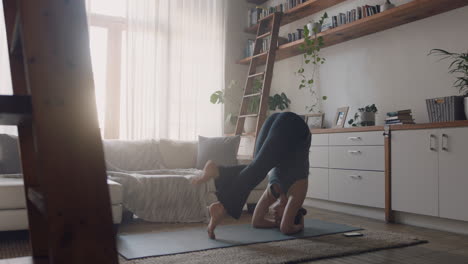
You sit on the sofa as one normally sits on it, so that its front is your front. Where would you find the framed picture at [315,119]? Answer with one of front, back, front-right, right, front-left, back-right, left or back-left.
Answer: left

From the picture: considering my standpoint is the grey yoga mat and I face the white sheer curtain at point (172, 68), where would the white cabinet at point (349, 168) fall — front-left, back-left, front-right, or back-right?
front-right

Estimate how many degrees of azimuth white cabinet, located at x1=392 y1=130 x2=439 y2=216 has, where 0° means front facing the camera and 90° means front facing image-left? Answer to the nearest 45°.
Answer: approximately 45°

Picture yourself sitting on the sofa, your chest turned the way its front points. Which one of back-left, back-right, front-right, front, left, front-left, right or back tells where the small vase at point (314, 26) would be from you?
left

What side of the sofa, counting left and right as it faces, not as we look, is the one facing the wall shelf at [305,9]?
left

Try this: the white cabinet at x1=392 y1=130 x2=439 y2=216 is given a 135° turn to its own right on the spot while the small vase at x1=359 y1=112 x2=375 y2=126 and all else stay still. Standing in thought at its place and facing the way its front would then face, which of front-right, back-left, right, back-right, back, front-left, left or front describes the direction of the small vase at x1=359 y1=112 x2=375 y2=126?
front-left

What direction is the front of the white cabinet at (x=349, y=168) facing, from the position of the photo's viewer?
facing the viewer and to the left of the viewer

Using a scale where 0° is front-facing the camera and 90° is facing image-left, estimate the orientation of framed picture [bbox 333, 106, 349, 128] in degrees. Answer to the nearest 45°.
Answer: approximately 45°

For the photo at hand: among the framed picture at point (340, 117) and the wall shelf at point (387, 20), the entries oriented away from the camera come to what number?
0

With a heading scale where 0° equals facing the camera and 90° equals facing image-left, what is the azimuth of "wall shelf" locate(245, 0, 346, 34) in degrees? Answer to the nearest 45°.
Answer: approximately 45°
